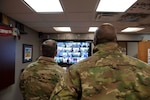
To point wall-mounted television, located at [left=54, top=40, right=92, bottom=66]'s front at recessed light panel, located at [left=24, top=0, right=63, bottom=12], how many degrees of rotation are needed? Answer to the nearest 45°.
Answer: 0° — it already faces it

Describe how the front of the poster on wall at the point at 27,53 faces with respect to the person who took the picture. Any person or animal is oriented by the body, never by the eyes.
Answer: facing the viewer and to the right of the viewer

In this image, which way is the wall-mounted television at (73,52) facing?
toward the camera

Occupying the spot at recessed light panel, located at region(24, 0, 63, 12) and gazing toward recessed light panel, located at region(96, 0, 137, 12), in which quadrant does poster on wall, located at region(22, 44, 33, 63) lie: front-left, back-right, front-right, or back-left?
back-left

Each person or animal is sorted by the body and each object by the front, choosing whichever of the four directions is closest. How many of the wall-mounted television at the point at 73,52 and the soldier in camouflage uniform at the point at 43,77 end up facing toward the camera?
1

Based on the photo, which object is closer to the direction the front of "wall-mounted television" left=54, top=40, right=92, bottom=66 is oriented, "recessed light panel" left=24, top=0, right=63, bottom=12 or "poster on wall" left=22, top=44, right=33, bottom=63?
the recessed light panel

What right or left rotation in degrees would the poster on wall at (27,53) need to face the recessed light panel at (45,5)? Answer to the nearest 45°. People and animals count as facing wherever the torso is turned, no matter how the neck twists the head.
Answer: approximately 45° to its right

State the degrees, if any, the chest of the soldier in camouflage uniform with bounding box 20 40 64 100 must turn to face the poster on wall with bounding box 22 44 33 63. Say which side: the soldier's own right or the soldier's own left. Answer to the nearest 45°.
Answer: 0° — they already face it

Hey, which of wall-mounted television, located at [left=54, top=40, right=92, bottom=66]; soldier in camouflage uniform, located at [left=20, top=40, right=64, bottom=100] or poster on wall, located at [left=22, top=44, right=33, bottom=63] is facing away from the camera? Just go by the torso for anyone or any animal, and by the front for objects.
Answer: the soldier in camouflage uniform

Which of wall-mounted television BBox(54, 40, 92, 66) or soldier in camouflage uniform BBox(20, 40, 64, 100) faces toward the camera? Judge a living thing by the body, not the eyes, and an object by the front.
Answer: the wall-mounted television

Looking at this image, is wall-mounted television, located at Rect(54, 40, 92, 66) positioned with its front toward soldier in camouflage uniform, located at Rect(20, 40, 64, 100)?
yes

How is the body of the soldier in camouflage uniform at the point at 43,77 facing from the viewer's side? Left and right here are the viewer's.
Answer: facing away from the viewer

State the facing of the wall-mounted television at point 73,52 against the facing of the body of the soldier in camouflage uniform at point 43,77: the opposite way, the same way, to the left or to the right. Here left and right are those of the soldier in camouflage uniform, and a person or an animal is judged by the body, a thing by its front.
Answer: the opposite way

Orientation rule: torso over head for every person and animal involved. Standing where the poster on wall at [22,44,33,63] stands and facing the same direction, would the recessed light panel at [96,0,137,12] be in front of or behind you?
in front
